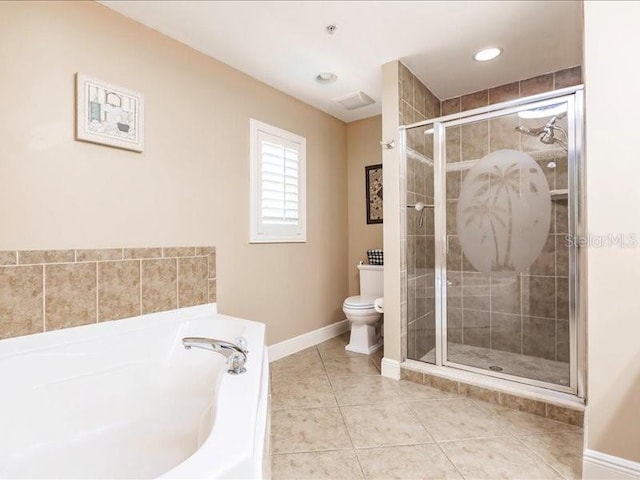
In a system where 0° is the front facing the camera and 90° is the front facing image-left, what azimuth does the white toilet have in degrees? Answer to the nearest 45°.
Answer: approximately 45°

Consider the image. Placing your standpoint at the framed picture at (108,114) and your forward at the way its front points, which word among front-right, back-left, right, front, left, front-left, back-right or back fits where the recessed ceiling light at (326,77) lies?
front-left

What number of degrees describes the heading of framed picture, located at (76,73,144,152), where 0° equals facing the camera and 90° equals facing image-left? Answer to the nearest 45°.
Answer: approximately 315°

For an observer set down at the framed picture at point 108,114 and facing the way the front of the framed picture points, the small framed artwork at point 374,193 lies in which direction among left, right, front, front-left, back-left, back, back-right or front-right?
front-left

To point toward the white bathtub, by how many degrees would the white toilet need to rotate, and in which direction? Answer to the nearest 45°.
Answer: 0° — it already faces it

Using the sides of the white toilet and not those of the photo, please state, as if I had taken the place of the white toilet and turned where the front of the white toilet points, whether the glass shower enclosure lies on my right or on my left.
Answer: on my left

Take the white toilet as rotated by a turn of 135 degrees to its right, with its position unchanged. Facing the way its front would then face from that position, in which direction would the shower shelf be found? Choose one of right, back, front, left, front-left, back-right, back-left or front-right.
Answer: back-right

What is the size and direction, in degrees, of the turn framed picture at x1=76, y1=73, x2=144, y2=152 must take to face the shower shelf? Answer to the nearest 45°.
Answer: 0° — it already faces it

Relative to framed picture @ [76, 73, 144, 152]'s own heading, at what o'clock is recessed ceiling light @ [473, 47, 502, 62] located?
The recessed ceiling light is roughly at 11 o'clock from the framed picture.
